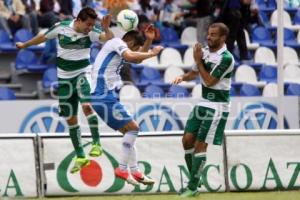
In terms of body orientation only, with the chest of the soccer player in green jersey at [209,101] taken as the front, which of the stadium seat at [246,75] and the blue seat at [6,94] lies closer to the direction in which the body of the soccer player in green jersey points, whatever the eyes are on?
the blue seat

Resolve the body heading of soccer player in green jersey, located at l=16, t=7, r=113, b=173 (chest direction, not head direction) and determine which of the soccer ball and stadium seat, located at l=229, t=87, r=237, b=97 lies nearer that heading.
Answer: the soccer ball

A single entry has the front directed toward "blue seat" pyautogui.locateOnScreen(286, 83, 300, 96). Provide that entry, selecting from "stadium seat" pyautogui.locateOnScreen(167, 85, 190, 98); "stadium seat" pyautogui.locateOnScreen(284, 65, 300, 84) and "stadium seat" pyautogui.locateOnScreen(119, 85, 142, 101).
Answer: "stadium seat" pyautogui.locateOnScreen(284, 65, 300, 84)

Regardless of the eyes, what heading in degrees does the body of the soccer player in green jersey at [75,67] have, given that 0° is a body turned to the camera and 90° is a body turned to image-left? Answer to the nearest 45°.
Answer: approximately 315°
